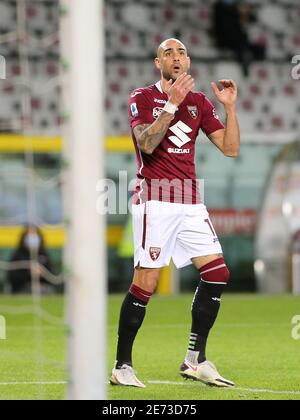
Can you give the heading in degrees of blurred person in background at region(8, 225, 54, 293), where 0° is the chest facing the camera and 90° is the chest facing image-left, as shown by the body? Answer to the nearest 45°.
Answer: approximately 0°

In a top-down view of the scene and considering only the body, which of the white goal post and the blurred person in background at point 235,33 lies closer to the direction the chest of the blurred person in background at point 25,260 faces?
the white goal post

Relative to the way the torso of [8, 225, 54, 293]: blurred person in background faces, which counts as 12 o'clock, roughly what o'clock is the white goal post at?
The white goal post is roughly at 12 o'clock from the blurred person in background.

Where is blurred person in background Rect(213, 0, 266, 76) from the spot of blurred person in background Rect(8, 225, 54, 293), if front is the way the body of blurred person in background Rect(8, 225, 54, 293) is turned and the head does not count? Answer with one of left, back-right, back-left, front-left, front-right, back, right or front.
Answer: back-left

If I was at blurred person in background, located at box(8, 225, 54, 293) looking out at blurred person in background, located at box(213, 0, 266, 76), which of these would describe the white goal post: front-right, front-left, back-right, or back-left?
back-right
